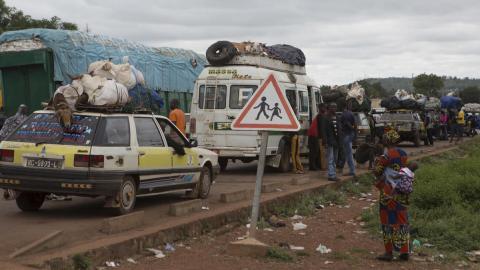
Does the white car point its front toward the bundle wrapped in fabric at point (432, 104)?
yes

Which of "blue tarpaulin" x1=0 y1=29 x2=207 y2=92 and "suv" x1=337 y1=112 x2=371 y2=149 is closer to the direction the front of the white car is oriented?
the suv

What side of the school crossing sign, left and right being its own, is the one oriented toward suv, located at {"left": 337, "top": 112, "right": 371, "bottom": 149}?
back

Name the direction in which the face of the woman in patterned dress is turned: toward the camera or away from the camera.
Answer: away from the camera

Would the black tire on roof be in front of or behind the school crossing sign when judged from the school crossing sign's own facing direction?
behind

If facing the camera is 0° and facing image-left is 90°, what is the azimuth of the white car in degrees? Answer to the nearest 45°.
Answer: approximately 225°

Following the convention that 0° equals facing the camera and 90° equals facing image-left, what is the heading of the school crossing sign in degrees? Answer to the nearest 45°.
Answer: approximately 0°

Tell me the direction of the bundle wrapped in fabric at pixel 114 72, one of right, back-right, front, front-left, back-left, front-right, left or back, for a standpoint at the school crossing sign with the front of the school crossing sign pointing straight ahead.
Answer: back-right

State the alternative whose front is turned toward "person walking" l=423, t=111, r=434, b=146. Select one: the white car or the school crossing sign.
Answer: the white car
